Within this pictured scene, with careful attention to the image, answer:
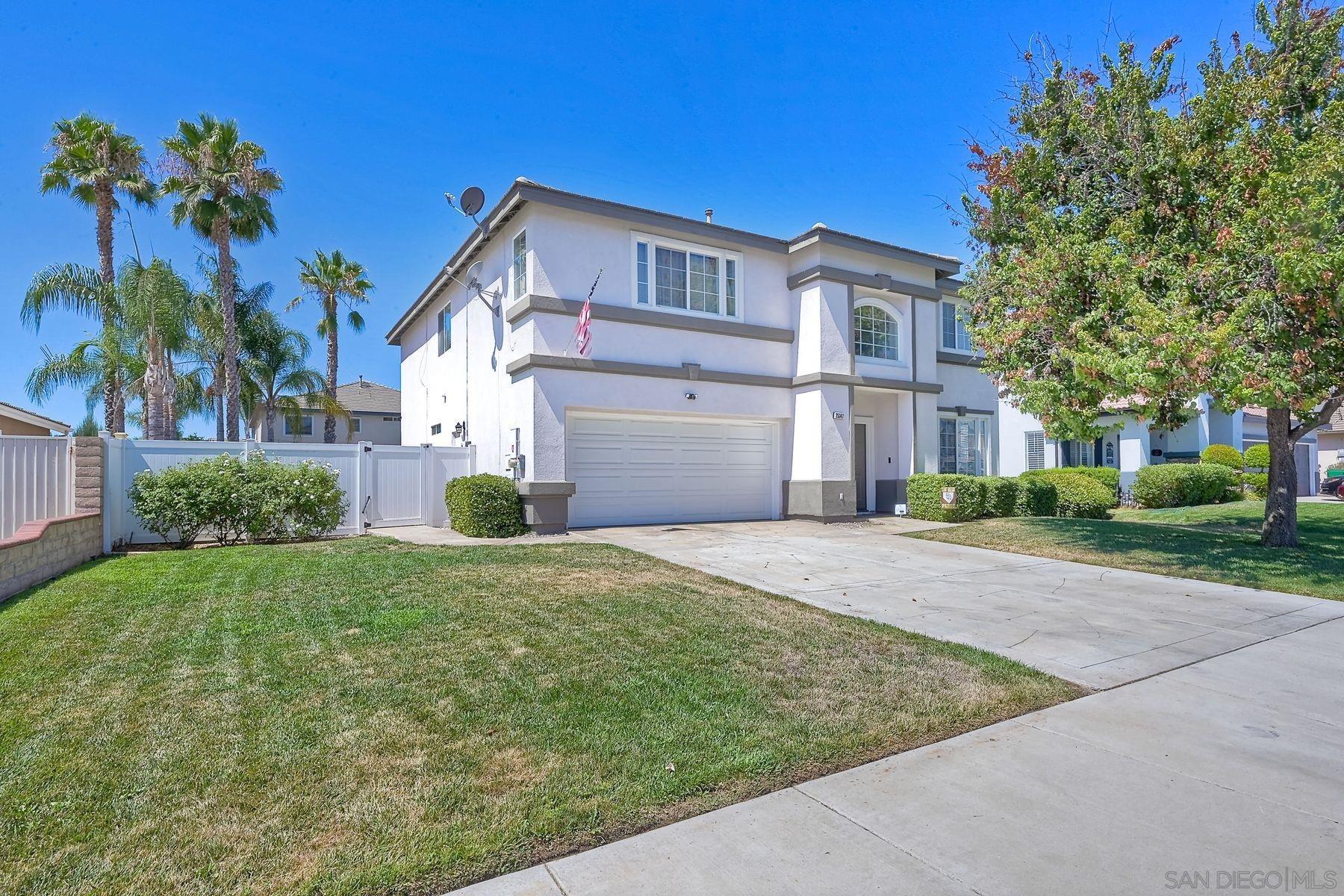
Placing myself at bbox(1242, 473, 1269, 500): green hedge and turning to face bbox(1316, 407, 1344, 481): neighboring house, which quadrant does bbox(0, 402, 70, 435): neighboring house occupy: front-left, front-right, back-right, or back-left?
back-left

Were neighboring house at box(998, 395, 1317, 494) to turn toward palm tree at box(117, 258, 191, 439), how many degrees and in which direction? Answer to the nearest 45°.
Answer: approximately 45° to its right

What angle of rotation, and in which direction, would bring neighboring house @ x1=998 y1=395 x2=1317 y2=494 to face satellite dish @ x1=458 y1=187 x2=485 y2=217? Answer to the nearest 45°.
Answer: approximately 45° to its right

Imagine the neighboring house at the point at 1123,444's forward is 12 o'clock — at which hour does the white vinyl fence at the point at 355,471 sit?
The white vinyl fence is roughly at 3 o'clock from the neighboring house.

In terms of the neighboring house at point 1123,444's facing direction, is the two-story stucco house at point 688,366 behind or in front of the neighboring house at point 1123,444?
in front

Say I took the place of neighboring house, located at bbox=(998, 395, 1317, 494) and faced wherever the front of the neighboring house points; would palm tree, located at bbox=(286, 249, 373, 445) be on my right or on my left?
on my right

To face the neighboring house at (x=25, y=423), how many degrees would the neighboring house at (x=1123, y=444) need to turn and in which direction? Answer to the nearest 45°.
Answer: approximately 45° to its right

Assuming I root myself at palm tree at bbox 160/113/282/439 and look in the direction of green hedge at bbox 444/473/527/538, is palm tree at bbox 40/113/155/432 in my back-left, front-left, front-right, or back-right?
back-right

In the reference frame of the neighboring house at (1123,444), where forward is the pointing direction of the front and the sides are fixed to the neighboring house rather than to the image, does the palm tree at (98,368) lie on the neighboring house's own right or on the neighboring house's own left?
on the neighboring house's own right

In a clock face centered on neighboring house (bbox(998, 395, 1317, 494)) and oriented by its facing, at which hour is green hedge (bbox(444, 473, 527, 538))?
The green hedge is roughly at 3 o'clock from the neighboring house.

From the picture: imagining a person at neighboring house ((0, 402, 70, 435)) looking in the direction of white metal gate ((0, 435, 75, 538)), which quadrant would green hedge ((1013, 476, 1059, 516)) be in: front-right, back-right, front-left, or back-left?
front-left

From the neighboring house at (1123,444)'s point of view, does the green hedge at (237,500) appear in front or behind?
in front

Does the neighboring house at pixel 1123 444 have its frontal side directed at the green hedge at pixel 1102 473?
yes

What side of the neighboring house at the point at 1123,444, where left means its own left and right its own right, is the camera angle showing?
front

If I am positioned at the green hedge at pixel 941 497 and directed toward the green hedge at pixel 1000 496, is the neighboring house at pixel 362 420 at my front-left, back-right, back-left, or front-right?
back-left

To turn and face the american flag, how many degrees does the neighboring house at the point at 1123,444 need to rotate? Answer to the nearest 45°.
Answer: approximately 45° to its right

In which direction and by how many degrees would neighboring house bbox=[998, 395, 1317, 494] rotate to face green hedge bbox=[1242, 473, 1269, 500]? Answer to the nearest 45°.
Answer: approximately 90° to its left
